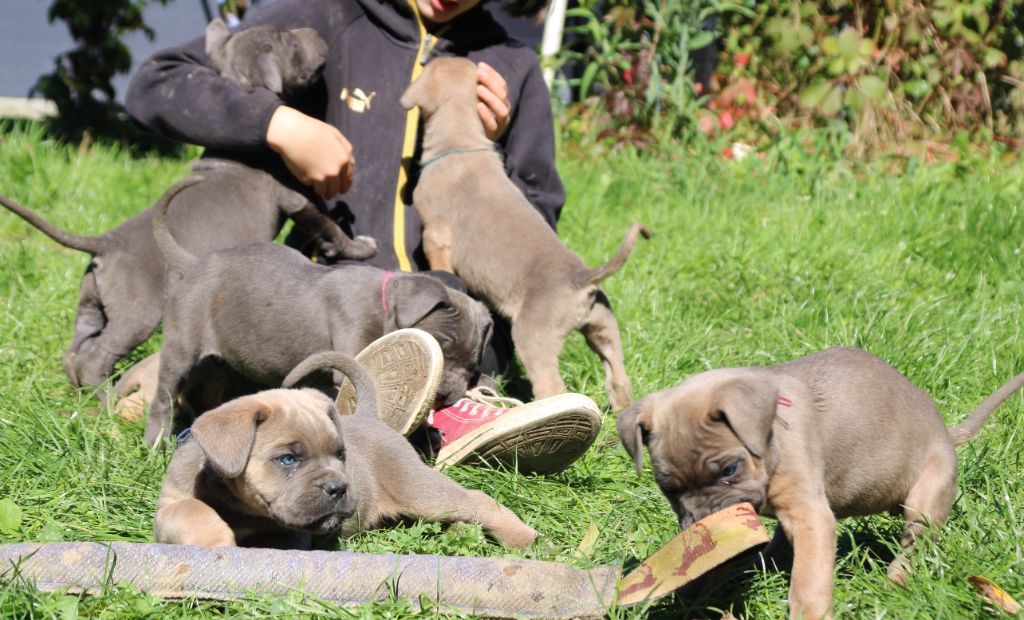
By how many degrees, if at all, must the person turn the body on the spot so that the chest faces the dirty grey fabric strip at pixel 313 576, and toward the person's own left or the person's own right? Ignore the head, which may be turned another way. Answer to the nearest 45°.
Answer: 0° — they already face it

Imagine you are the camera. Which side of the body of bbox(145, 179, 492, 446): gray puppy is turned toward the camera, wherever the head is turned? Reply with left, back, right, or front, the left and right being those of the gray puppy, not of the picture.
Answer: right

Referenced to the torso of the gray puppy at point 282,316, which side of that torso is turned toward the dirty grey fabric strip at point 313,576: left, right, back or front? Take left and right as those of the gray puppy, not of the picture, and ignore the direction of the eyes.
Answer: right

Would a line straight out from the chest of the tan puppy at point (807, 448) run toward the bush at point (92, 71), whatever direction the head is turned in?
no

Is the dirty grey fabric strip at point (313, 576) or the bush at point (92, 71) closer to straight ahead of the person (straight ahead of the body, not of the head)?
the dirty grey fabric strip

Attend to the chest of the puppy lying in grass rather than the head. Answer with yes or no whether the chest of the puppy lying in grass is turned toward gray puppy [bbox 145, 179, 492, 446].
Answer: no

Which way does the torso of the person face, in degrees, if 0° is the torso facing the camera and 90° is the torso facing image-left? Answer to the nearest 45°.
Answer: approximately 0°

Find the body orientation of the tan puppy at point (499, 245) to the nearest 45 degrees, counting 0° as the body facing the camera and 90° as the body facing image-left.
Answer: approximately 135°

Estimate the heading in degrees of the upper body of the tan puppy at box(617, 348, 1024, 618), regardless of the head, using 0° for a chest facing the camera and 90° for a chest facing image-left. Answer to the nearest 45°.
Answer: approximately 45°

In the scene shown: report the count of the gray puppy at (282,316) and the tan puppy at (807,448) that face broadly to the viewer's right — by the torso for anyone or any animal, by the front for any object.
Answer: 1

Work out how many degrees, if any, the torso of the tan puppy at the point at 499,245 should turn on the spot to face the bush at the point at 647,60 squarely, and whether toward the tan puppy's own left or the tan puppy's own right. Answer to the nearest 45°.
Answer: approximately 45° to the tan puppy's own right

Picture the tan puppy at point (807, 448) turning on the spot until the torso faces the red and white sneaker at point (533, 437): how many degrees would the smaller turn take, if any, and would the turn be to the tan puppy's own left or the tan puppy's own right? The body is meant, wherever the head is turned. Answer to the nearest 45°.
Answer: approximately 90° to the tan puppy's own right

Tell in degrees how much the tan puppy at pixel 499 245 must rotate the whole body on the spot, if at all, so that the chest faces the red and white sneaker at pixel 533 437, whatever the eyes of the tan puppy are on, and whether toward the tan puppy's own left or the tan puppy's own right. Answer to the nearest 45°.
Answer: approximately 135° to the tan puppy's own left

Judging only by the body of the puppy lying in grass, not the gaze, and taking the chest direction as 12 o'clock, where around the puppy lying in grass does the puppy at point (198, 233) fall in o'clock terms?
The puppy is roughly at 4 o'clock from the puppy lying in grass.

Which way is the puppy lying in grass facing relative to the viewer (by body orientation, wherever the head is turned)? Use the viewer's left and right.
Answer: facing the viewer and to the left of the viewer

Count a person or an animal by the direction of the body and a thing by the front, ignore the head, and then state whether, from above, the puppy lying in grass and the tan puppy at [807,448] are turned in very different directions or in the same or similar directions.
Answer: same or similar directions

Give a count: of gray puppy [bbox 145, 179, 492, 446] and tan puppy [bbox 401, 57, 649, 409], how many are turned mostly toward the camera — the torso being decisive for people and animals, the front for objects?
0

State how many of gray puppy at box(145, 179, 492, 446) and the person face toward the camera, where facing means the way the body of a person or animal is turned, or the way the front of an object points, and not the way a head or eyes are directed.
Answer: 1

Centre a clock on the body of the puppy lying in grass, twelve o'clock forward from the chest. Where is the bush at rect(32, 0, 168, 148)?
The bush is roughly at 4 o'clock from the puppy lying in grass.
